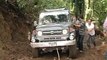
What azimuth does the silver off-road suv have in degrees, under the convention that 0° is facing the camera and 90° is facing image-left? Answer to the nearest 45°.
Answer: approximately 0°
